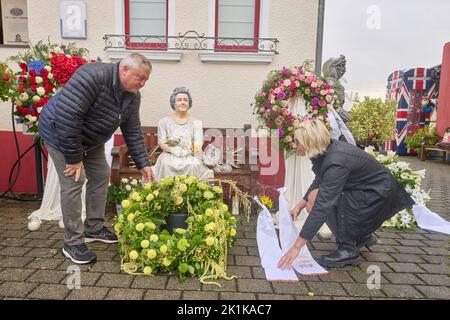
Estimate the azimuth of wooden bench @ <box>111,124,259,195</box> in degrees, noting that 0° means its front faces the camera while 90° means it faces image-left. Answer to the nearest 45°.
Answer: approximately 0°

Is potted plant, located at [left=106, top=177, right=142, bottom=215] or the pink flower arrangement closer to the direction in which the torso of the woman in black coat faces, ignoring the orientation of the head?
the potted plant

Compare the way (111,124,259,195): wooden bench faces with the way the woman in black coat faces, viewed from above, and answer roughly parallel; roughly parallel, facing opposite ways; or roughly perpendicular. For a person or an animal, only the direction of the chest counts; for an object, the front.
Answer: roughly perpendicular

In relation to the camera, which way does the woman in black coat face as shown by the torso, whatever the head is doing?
to the viewer's left

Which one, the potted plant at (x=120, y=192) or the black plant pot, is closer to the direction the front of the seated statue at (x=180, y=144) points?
the black plant pot

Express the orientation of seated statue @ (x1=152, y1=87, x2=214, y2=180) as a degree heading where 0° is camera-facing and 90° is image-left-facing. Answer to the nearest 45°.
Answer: approximately 0°

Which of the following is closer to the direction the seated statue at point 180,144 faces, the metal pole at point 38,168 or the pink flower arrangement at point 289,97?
the pink flower arrangement
